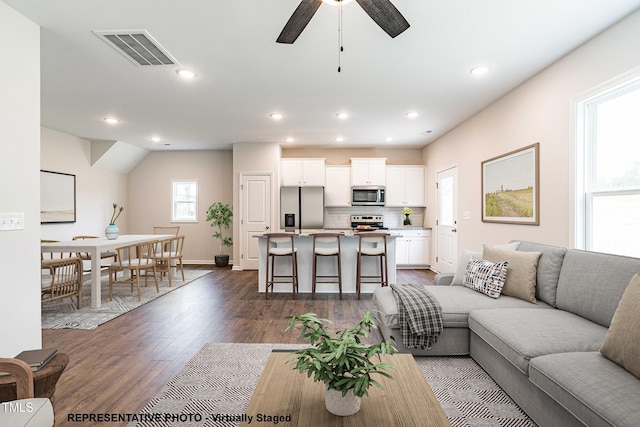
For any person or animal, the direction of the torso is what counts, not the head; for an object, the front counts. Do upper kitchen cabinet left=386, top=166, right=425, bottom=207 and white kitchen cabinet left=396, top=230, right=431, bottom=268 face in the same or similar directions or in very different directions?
same or similar directions

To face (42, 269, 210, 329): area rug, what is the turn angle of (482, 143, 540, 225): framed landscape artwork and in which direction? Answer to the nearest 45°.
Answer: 0° — it already faces it

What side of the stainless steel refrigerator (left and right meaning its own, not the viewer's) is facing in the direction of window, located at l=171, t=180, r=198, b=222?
right

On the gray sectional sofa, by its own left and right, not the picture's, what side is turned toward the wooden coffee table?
front

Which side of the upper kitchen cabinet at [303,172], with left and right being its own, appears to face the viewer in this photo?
front

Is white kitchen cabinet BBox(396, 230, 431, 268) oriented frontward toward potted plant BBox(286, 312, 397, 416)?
yes

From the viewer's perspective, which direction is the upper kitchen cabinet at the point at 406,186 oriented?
toward the camera

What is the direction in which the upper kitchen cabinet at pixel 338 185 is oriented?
toward the camera

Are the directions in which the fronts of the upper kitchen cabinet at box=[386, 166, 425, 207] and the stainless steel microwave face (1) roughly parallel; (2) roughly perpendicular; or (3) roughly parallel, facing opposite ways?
roughly parallel

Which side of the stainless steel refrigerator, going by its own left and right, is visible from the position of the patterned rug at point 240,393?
front

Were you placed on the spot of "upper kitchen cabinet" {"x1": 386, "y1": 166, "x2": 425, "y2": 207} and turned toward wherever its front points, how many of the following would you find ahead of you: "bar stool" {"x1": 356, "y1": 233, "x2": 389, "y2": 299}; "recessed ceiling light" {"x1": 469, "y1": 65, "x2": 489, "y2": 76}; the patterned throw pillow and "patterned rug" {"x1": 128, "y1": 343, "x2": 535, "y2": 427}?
4

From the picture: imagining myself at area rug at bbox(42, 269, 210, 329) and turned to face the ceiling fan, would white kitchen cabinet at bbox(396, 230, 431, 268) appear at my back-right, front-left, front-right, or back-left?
front-left

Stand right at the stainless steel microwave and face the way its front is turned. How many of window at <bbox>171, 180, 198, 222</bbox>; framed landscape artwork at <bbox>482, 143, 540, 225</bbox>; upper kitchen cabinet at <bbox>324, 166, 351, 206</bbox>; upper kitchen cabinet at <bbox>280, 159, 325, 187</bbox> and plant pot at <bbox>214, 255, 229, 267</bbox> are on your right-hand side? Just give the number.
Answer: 4

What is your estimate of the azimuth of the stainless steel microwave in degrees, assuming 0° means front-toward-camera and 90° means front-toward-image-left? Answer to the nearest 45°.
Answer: approximately 0°

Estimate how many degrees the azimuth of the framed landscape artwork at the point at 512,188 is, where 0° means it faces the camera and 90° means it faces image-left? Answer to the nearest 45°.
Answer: approximately 45°

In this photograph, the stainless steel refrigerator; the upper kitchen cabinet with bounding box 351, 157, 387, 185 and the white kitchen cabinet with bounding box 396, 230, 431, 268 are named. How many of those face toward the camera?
3

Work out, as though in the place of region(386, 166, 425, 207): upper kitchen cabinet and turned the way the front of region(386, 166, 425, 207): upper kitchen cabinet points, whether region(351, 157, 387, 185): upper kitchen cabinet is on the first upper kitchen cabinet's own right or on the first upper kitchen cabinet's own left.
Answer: on the first upper kitchen cabinet's own right

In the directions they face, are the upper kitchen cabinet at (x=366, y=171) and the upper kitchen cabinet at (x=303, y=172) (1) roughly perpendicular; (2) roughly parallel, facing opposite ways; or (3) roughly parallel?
roughly parallel

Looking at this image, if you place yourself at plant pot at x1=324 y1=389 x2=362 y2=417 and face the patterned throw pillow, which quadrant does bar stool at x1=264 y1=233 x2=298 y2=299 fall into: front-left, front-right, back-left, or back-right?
front-left

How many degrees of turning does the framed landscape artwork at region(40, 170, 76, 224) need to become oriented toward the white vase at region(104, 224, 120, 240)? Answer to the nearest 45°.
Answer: approximately 45° to its right

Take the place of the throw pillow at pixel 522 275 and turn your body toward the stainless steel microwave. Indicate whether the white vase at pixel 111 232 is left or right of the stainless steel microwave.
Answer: left
